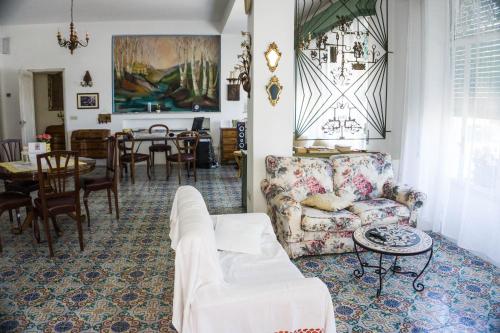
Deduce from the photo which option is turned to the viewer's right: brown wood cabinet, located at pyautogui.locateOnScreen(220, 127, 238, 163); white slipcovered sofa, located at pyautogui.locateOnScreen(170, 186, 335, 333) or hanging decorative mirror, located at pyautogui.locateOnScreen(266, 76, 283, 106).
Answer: the white slipcovered sofa

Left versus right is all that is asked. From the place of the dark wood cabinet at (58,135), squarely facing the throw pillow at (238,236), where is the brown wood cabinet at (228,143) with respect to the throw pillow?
left

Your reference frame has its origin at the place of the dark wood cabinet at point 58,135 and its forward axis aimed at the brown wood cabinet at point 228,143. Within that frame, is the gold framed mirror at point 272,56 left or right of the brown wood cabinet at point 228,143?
right

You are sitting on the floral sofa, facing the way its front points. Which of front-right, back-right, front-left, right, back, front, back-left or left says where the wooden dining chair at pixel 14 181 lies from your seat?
back-right

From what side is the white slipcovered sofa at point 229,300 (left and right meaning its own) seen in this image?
right

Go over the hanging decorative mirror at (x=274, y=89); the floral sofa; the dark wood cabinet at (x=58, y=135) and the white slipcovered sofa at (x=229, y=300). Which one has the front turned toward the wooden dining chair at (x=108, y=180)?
the dark wood cabinet

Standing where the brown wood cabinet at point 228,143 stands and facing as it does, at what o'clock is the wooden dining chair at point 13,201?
The wooden dining chair is roughly at 1 o'clock from the brown wood cabinet.

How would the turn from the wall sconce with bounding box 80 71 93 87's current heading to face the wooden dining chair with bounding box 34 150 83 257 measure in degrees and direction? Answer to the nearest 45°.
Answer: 0° — it already faces it

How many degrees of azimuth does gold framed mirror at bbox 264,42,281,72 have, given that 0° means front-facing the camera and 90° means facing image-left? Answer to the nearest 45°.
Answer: approximately 0°
